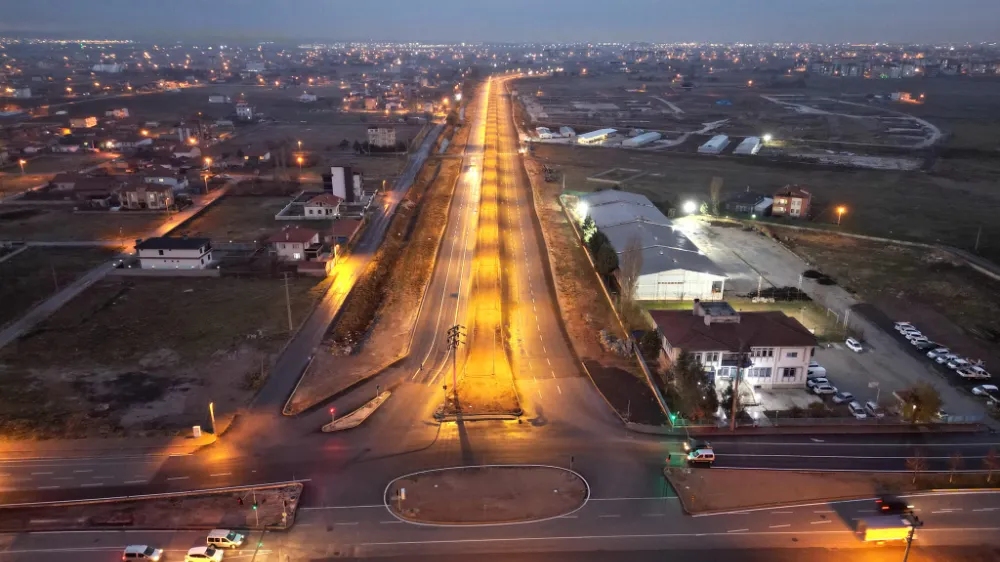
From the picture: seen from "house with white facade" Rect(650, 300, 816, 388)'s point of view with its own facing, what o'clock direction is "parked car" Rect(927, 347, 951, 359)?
The parked car is roughly at 8 o'clock from the house with white facade.

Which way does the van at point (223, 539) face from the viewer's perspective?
to the viewer's right

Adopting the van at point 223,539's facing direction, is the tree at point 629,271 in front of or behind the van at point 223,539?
in front

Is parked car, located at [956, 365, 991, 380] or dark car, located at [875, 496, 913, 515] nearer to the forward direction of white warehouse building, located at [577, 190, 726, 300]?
the dark car

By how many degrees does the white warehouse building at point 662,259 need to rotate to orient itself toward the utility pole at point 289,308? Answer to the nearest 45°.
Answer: approximately 45° to its right

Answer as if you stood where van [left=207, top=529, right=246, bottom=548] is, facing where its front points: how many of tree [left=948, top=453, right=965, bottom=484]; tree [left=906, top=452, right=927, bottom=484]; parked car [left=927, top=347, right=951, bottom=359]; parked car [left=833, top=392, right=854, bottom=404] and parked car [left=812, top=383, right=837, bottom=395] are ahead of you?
5

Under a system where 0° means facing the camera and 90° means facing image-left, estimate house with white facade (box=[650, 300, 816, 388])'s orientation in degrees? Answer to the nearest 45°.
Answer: approximately 0°

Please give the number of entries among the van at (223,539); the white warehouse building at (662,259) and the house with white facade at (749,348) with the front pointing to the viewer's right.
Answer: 1

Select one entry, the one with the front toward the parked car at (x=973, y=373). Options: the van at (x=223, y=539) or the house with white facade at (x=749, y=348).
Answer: the van

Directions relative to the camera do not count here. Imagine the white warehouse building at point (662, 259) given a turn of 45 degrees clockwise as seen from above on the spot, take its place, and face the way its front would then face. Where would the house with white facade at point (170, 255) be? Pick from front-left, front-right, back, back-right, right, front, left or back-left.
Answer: front-right

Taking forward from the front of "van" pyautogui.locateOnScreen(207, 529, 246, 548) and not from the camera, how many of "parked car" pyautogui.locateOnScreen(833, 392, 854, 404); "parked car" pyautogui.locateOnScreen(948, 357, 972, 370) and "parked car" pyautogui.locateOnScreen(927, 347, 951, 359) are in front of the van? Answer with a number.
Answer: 3

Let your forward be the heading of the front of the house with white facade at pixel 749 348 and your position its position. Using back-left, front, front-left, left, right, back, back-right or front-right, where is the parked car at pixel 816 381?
left
